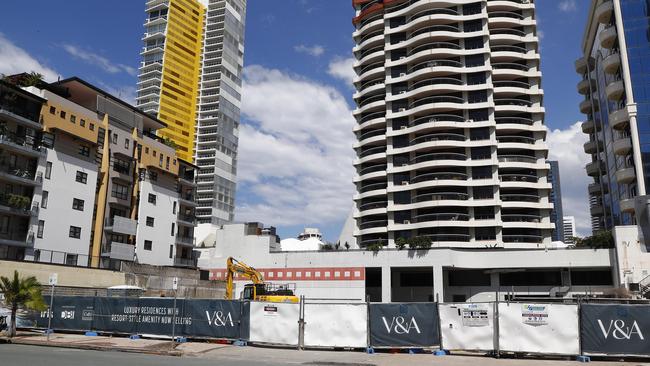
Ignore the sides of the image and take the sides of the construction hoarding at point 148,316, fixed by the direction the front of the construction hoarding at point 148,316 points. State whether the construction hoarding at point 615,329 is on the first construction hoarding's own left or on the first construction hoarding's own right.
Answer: on the first construction hoarding's own left

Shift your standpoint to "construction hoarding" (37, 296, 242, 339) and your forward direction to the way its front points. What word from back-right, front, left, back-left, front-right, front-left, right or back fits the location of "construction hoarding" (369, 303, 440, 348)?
front-left

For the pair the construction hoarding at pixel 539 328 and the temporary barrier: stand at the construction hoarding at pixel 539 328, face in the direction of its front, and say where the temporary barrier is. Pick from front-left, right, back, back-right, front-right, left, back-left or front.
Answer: right

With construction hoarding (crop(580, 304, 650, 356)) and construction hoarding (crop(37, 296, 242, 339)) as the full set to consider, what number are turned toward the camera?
2

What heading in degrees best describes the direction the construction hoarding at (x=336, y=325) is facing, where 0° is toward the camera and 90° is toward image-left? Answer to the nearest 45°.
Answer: approximately 0°

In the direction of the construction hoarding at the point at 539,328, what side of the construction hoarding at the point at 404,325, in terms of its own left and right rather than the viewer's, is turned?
left

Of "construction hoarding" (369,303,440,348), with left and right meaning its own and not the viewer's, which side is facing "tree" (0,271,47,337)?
right

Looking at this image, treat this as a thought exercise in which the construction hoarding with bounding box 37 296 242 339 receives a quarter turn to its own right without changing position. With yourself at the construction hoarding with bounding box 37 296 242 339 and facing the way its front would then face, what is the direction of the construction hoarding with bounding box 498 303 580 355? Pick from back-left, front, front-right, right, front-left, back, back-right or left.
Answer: back-left

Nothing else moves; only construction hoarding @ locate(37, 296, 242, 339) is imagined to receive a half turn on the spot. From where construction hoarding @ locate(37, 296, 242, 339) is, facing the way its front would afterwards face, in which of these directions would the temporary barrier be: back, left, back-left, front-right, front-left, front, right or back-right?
back-right
